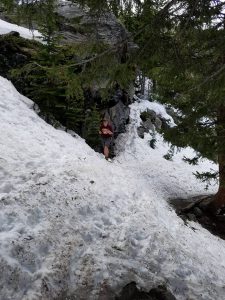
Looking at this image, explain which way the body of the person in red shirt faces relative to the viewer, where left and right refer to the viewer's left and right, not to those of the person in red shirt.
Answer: facing the viewer

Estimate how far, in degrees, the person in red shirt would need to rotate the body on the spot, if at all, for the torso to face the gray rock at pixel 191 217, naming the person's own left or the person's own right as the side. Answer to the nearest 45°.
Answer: approximately 45° to the person's own left

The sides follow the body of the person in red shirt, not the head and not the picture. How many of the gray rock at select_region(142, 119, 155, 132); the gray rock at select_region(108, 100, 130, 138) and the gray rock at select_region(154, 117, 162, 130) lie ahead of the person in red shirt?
0

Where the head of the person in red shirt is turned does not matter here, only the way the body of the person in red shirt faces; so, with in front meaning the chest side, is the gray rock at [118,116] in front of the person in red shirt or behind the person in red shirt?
behind

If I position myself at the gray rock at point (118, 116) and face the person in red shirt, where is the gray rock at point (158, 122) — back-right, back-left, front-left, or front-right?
back-left
